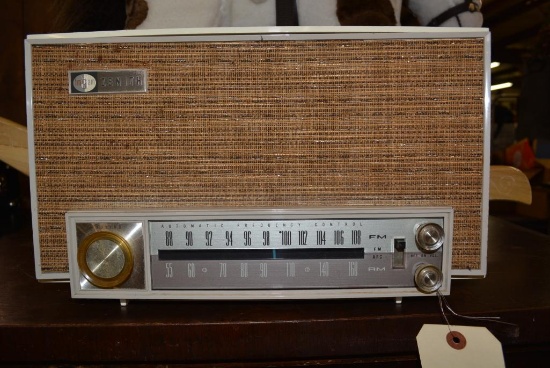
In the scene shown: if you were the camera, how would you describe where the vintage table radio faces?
facing the viewer
